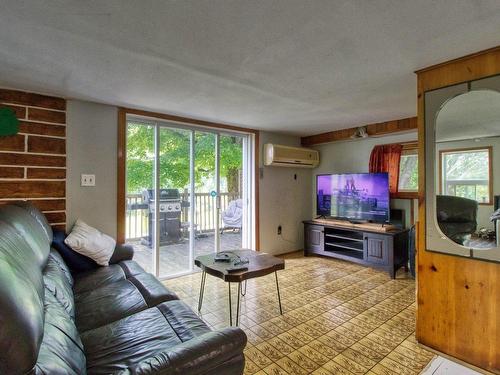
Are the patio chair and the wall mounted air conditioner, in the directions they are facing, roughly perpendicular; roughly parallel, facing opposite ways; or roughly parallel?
roughly perpendicular

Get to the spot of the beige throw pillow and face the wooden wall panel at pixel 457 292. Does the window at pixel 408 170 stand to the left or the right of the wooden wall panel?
left

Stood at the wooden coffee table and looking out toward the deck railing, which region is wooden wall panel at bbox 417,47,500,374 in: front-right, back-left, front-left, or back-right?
back-right

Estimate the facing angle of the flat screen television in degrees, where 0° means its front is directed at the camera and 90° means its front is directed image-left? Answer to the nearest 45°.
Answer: approximately 45°

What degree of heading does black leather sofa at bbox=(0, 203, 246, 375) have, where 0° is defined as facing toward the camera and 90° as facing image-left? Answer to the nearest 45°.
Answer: approximately 270°

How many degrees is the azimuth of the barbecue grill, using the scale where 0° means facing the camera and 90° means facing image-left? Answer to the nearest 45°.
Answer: approximately 0°

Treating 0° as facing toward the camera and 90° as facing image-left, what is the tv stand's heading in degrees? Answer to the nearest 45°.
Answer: approximately 45°

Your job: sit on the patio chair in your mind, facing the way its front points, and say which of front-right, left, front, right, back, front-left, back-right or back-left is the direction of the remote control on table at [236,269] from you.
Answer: front-left

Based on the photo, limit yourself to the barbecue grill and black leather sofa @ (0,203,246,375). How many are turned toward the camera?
1

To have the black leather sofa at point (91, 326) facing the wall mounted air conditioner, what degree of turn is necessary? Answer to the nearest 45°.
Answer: approximately 45° to its left

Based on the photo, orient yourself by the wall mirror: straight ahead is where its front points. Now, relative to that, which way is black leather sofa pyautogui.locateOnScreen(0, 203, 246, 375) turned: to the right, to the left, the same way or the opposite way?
the opposite way

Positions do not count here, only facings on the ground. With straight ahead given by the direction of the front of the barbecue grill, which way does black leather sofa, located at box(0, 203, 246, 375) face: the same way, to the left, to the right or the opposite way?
to the left

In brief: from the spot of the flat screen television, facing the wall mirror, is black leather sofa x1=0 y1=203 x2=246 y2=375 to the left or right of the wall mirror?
right

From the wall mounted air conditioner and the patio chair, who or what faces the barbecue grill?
the patio chair

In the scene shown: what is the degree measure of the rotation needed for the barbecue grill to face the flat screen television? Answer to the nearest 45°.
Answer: approximately 90° to its left
